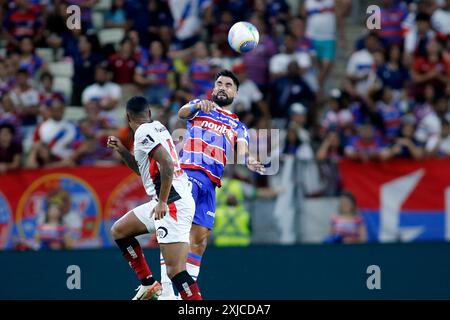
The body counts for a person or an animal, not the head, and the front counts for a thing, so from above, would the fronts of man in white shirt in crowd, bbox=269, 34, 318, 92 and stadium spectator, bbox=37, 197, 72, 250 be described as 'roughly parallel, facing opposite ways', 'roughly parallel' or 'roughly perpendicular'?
roughly parallel

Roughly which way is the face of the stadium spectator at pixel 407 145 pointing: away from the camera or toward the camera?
toward the camera

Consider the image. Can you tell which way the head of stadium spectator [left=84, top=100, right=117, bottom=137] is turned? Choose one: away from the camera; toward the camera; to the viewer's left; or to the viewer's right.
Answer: toward the camera

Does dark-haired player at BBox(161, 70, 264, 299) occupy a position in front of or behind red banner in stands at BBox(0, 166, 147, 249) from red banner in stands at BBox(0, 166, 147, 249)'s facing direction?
in front

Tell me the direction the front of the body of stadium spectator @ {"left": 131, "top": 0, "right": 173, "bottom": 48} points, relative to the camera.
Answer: toward the camera

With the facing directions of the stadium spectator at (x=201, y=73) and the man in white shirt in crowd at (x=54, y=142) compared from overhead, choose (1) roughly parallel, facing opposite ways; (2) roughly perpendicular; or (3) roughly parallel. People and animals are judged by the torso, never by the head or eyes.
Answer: roughly parallel

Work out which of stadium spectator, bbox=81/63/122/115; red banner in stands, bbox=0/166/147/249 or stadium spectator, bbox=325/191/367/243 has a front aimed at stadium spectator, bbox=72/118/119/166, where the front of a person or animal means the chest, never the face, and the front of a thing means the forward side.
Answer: stadium spectator, bbox=81/63/122/115

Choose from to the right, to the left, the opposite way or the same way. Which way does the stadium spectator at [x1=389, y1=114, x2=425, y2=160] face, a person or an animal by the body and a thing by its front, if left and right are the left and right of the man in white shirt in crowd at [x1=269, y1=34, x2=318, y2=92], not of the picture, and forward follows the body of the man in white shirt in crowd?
the same way

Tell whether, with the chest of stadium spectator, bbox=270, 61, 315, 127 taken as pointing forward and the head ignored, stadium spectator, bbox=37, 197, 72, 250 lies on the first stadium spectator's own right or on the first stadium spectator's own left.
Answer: on the first stadium spectator's own right

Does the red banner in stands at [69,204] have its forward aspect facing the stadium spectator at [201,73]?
no

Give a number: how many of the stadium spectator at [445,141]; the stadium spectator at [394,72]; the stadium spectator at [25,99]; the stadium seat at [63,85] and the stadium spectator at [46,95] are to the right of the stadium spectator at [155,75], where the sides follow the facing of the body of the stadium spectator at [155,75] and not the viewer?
3

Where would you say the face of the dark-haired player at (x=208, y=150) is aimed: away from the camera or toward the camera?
toward the camera

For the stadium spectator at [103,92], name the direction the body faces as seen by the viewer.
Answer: toward the camera

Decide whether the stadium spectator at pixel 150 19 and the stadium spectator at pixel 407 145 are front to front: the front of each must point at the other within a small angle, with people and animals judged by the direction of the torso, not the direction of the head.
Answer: no

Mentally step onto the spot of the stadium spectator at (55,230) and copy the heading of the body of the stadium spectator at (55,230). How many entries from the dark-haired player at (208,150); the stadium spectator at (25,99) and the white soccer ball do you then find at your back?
1

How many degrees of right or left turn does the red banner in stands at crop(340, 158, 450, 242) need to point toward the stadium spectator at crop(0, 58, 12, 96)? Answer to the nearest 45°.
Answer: approximately 90° to its right

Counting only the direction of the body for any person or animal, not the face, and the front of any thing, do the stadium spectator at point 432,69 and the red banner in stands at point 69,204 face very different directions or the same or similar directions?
same or similar directions

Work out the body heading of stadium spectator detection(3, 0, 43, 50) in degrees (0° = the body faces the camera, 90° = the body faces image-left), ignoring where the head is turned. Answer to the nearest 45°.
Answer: approximately 0°

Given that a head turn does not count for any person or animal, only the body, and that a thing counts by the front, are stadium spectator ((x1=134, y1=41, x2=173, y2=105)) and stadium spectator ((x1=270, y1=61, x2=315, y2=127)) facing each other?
no
